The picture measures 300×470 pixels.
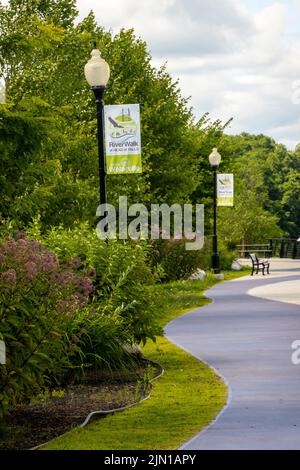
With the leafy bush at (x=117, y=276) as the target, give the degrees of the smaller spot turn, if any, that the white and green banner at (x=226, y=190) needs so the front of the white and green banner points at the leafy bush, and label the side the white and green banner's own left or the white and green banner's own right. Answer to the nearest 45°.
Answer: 0° — it already faces it

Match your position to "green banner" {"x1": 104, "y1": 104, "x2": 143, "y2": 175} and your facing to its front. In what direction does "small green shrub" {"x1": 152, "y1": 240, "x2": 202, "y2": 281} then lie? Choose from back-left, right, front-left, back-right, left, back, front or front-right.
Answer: back

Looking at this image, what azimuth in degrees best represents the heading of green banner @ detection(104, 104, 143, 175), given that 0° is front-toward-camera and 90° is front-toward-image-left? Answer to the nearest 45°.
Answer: approximately 0°

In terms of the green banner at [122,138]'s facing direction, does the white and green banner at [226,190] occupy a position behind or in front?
behind

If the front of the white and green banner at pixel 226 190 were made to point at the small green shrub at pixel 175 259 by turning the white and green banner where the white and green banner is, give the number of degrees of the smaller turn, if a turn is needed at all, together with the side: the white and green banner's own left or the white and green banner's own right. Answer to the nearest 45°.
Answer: approximately 90° to the green banner's own right

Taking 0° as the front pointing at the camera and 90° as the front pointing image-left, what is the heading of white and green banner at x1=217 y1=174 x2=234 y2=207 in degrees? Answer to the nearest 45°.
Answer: approximately 0°

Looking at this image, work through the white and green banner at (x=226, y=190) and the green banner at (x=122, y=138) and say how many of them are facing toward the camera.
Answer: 2
